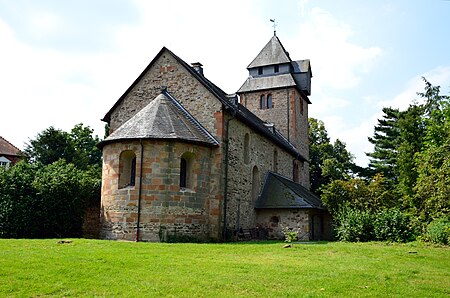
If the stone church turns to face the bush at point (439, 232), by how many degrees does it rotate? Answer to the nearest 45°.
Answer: approximately 45° to its right

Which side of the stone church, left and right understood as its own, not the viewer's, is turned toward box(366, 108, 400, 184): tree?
front

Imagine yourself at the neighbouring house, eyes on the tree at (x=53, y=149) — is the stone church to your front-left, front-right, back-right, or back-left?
front-right

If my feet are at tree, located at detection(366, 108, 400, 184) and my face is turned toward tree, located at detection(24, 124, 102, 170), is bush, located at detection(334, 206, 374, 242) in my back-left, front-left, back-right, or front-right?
front-left

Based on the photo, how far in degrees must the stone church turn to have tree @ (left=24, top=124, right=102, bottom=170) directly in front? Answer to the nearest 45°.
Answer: approximately 90° to its left

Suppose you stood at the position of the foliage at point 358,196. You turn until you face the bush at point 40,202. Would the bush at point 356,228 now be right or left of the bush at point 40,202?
left

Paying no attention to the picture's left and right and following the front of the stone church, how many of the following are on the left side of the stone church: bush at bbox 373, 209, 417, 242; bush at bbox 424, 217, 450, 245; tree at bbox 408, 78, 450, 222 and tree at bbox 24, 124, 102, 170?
1

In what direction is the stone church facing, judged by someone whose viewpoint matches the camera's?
facing away from the viewer and to the right of the viewer

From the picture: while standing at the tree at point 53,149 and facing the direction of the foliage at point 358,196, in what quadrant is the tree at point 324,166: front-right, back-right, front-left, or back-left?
front-left

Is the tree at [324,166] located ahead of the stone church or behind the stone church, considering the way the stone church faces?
ahead

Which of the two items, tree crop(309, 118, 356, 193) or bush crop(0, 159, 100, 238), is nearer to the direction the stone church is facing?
the tree

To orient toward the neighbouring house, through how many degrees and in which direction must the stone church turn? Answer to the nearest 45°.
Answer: approximately 90° to its left

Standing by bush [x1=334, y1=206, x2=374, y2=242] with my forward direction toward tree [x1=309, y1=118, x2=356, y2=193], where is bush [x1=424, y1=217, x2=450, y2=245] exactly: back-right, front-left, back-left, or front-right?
back-right

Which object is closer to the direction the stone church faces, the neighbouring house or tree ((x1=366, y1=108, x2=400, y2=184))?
the tree
